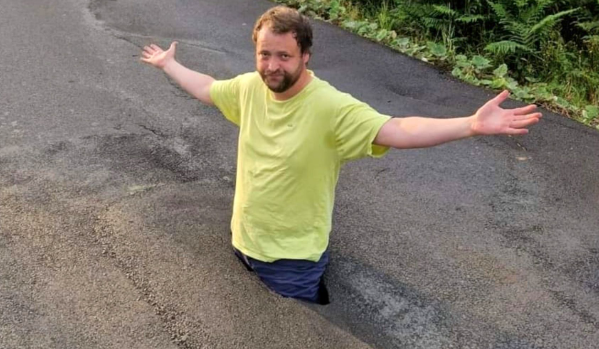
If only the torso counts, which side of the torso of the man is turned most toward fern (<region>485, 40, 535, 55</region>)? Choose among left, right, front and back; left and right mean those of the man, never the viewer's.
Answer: back

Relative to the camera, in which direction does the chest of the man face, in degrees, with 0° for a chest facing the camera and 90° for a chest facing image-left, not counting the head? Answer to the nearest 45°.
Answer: approximately 45°
